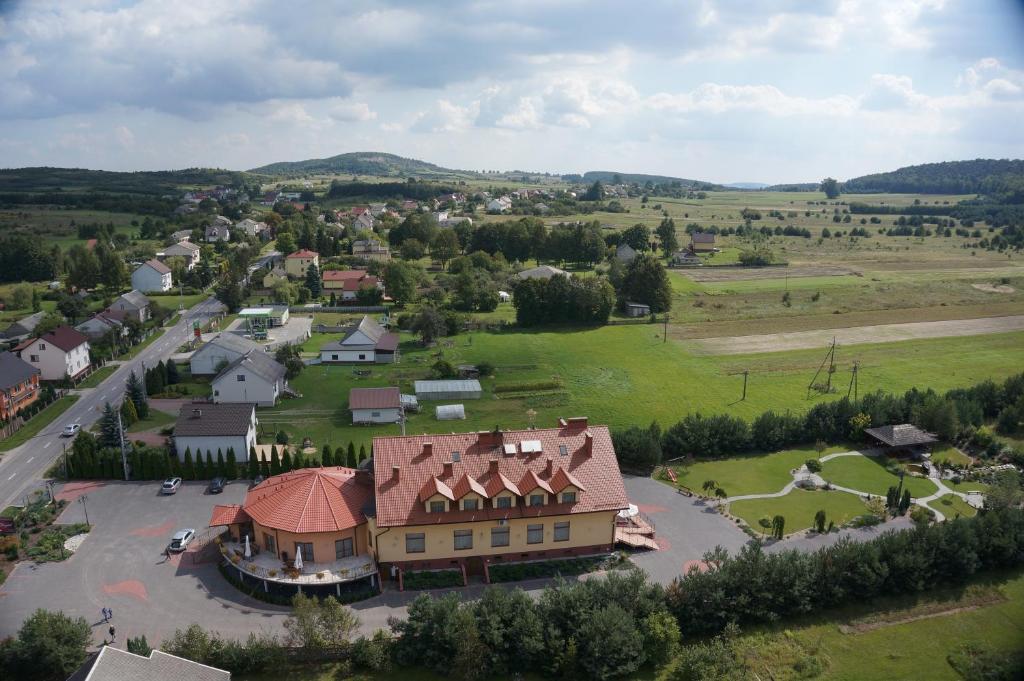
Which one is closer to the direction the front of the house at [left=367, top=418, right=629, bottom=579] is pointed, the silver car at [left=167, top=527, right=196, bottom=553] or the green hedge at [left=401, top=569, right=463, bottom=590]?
the green hedge

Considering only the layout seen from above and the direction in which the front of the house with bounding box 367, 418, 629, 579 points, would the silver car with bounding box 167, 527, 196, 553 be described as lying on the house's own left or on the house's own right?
on the house's own right

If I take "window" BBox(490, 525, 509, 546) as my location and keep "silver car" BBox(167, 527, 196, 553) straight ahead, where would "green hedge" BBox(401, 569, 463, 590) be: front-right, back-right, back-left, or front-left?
front-left

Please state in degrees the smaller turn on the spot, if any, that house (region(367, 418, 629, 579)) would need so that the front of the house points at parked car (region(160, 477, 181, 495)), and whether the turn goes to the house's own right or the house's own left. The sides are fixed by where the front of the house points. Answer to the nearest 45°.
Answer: approximately 90° to the house's own right

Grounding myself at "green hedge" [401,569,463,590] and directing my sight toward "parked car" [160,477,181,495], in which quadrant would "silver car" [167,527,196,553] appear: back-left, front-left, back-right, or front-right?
front-left

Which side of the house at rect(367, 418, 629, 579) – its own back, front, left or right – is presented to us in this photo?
front

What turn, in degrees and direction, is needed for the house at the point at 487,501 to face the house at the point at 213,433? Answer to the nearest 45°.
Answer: approximately 135° to its right

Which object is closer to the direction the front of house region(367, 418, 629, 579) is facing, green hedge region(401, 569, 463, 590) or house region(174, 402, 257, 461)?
the green hedge

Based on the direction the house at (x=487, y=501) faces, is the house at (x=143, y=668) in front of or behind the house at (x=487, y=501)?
in front
